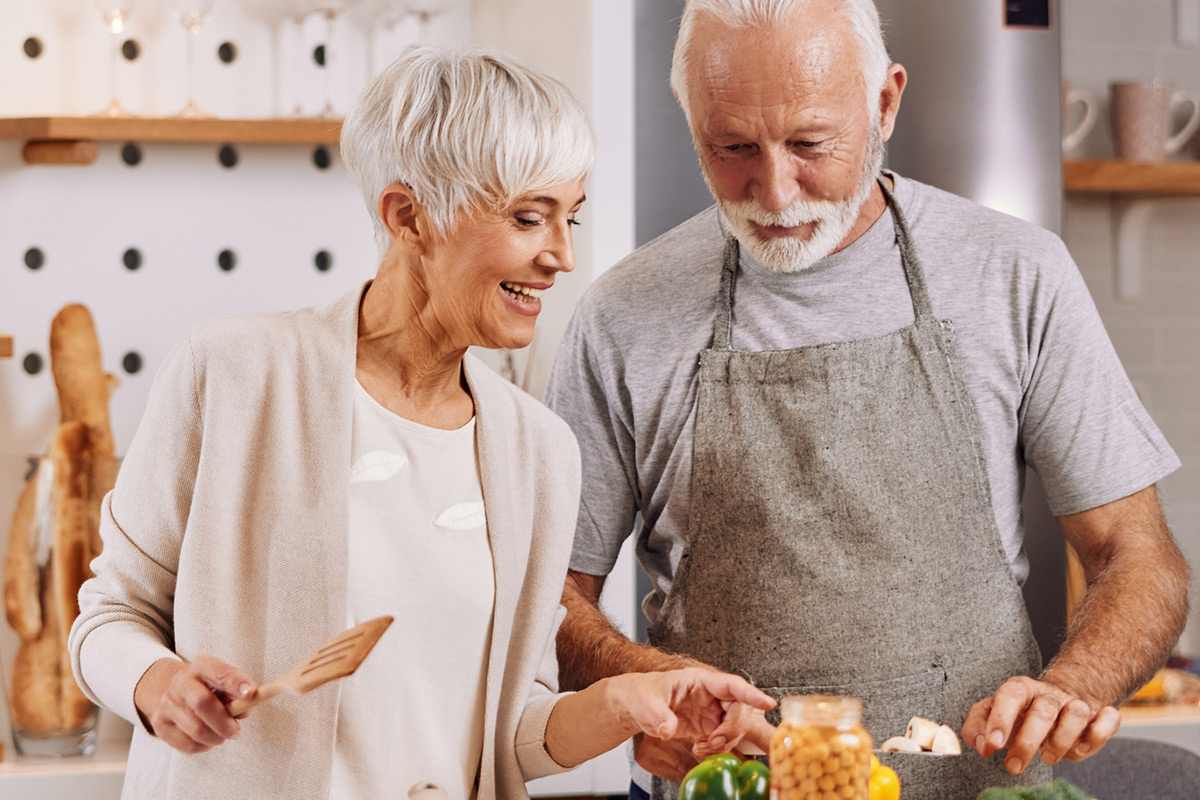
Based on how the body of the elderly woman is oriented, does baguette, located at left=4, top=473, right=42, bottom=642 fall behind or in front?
behind

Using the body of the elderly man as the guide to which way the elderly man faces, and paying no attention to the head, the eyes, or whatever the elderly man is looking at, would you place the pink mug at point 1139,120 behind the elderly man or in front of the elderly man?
behind

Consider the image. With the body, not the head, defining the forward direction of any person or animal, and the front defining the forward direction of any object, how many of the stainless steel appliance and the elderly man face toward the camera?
2

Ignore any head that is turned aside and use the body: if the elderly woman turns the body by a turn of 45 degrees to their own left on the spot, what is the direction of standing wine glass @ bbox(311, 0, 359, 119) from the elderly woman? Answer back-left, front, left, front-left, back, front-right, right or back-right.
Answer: left

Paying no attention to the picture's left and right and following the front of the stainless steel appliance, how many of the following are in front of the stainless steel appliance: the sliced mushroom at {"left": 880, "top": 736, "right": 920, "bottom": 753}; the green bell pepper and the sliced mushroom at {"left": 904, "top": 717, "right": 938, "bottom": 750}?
3

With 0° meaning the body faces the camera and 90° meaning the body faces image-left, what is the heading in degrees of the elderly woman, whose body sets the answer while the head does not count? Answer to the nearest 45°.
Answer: approximately 315°

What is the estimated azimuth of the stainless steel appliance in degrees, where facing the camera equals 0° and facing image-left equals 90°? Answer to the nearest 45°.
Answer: approximately 0°
